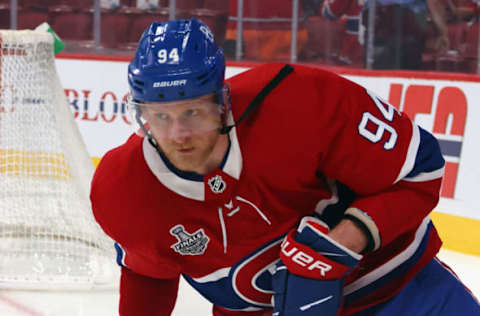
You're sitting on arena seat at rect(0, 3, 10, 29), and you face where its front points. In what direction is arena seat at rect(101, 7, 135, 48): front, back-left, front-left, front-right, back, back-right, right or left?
front-left

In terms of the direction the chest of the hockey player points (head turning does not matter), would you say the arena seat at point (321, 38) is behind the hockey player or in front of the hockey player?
behind

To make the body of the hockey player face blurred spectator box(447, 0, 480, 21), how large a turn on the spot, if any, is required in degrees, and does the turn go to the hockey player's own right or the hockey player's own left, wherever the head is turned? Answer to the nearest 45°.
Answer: approximately 135° to the hockey player's own right

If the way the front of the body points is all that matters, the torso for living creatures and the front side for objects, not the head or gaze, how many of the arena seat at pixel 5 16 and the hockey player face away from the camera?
0

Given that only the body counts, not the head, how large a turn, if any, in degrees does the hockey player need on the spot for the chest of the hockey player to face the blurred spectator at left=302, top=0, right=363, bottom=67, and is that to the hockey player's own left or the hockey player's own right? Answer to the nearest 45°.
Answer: approximately 135° to the hockey player's own right

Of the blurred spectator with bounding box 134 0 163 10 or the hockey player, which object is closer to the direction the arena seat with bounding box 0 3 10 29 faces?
the hockey player

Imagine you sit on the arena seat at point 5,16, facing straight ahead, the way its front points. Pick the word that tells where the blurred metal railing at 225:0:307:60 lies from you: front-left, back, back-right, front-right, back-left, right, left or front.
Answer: front-left

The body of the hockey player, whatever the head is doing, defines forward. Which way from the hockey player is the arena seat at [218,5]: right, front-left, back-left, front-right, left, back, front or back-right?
back-right

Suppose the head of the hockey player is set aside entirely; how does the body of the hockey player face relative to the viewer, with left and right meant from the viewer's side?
facing the viewer and to the left of the viewer

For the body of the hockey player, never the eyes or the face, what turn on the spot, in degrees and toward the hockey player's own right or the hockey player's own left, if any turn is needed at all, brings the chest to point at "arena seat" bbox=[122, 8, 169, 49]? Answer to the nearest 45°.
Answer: approximately 135° to the hockey player's own right

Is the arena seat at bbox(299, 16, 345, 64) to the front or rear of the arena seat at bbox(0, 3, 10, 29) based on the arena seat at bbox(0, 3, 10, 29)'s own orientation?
to the front

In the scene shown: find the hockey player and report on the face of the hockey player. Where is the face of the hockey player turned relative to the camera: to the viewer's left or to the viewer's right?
to the viewer's left

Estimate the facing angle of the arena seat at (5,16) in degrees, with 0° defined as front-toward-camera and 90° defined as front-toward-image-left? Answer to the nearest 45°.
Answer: approximately 0°

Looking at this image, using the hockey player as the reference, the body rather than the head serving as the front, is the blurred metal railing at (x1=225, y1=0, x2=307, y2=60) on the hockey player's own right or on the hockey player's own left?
on the hockey player's own right
